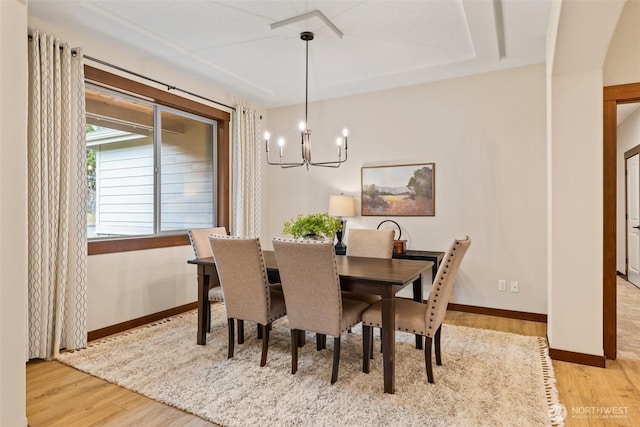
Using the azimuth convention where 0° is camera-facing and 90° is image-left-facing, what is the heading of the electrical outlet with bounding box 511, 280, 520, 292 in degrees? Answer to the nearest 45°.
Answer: approximately 0°

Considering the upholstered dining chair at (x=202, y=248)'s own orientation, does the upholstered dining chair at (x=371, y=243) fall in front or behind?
in front

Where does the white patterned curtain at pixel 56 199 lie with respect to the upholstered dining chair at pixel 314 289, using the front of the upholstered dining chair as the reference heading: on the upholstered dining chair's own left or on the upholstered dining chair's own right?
on the upholstered dining chair's own left

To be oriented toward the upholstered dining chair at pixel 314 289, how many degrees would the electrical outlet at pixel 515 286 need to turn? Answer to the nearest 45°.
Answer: approximately 45° to its right

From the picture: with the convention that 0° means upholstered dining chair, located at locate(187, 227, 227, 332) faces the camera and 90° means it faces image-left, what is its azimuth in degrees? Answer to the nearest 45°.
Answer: approximately 315°

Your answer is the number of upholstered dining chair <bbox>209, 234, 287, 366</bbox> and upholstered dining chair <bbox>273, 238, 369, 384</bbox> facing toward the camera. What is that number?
0

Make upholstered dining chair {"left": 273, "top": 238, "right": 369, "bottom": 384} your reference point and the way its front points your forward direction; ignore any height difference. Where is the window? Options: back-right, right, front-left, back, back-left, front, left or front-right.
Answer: left

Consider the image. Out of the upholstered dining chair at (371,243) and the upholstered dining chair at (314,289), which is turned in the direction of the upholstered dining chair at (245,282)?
the upholstered dining chair at (371,243)

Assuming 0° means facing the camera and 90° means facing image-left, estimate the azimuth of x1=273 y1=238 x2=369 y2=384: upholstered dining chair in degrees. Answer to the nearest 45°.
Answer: approximately 225°

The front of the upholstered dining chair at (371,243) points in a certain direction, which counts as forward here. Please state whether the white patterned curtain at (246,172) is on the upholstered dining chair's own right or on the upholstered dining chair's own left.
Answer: on the upholstered dining chair's own right

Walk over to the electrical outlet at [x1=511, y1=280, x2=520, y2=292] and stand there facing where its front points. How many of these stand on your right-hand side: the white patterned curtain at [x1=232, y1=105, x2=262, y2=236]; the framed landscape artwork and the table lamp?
3

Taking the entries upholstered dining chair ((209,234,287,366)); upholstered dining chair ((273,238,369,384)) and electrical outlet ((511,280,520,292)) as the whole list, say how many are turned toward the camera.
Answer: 1

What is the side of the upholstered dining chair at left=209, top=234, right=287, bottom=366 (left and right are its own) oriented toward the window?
left

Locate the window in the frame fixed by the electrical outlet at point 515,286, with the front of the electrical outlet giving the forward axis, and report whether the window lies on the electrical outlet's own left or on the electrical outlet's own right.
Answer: on the electrical outlet's own right

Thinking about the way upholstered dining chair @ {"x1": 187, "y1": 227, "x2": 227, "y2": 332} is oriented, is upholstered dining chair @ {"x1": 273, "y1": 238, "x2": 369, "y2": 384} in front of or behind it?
in front
